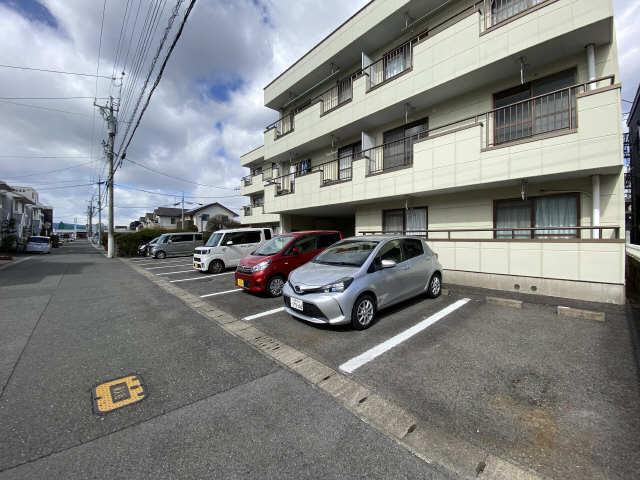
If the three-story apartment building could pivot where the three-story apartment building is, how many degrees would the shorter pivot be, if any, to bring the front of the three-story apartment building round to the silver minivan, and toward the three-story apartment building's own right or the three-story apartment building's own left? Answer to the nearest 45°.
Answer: approximately 45° to the three-story apartment building's own right

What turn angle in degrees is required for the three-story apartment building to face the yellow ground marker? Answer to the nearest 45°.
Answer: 0° — it already faces it

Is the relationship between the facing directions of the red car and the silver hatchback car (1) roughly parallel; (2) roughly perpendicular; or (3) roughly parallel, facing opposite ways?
roughly parallel

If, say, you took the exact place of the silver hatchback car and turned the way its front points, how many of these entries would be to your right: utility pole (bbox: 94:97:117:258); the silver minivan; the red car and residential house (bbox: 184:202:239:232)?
4

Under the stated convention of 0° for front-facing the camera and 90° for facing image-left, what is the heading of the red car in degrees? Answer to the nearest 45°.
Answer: approximately 45°

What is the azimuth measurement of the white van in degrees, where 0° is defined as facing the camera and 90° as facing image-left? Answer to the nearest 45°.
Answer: approximately 45°

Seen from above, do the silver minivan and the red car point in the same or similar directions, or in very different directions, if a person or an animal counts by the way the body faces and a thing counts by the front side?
same or similar directions

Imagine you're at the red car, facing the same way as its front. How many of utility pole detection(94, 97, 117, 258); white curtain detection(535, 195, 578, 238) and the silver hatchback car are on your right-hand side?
1

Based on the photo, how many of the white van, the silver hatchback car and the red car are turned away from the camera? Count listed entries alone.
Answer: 0

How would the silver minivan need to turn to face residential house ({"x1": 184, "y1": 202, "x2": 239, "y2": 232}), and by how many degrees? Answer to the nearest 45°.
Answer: approximately 135° to its right

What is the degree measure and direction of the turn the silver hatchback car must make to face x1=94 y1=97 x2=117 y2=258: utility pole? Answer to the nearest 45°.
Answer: approximately 90° to its right

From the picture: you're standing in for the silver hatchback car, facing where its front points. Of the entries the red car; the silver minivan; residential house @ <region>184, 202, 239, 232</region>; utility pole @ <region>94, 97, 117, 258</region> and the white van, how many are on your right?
5

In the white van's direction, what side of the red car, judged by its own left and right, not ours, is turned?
right

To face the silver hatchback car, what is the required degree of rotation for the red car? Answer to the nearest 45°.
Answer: approximately 90° to its left

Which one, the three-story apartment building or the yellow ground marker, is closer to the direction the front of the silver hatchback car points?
the yellow ground marker

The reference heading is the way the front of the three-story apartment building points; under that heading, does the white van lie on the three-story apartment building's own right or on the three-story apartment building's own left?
on the three-story apartment building's own right

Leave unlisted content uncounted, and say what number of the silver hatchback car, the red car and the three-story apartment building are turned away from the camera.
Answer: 0
